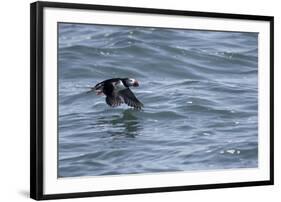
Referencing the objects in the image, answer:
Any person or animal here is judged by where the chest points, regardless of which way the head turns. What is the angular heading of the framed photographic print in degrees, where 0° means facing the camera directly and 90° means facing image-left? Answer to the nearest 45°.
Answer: approximately 315°
